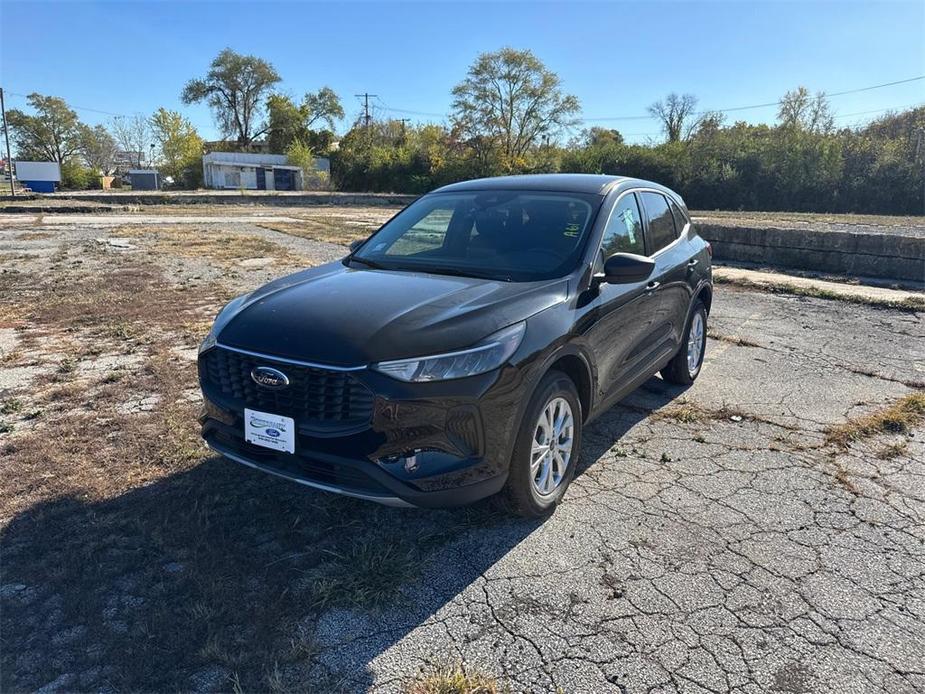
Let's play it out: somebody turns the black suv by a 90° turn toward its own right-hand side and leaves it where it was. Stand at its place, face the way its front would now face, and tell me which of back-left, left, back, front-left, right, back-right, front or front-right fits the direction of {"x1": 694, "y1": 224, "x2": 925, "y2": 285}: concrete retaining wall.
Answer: right

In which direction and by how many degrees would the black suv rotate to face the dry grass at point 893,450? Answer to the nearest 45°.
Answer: approximately 135° to its left

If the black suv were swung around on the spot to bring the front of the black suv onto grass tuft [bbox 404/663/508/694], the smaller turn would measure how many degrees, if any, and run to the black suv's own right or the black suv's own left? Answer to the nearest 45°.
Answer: approximately 45° to the black suv's own left

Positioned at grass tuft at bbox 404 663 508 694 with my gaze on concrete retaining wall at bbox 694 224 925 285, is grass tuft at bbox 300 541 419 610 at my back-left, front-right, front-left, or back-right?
front-left

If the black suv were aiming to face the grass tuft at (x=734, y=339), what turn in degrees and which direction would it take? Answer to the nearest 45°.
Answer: approximately 180°

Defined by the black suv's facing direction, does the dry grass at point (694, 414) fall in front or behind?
behind

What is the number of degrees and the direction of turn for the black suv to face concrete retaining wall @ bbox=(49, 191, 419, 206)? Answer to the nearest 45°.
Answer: approximately 135° to its right

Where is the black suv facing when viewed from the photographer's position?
facing the viewer and to the left of the viewer
